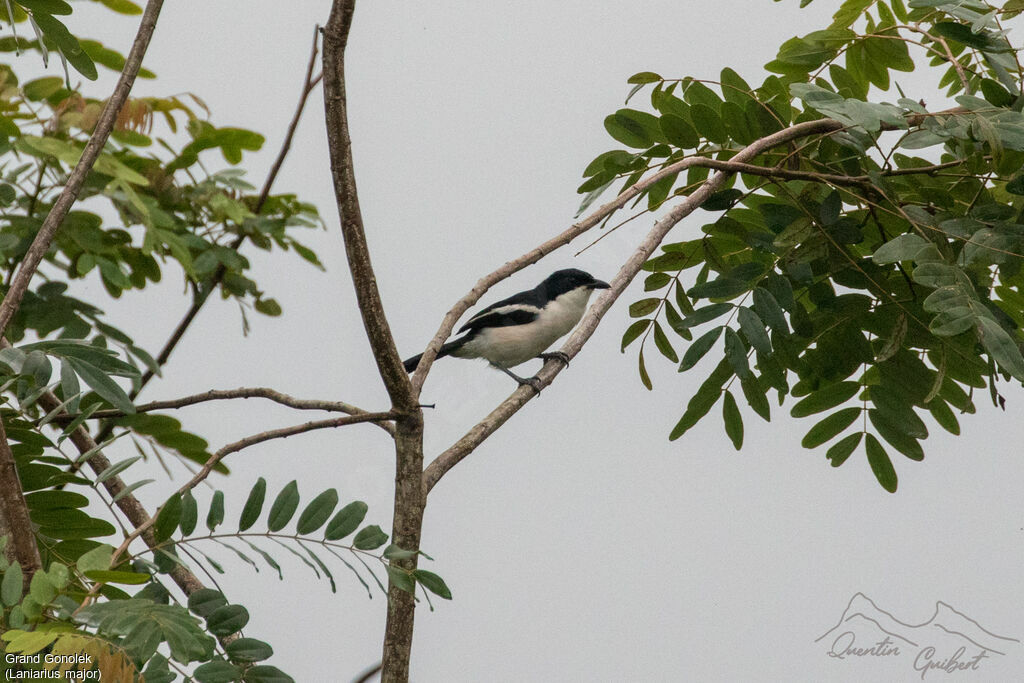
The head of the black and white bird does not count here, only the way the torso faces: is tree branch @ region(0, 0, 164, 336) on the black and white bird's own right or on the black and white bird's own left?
on the black and white bird's own right

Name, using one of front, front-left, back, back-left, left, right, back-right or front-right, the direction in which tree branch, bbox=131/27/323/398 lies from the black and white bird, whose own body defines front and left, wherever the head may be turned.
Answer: back-right

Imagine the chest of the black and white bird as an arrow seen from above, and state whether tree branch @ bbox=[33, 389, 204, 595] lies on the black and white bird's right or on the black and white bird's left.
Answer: on the black and white bird's right

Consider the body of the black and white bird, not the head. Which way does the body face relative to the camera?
to the viewer's right

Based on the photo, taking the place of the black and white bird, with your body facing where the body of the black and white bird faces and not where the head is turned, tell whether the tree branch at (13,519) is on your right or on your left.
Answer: on your right
